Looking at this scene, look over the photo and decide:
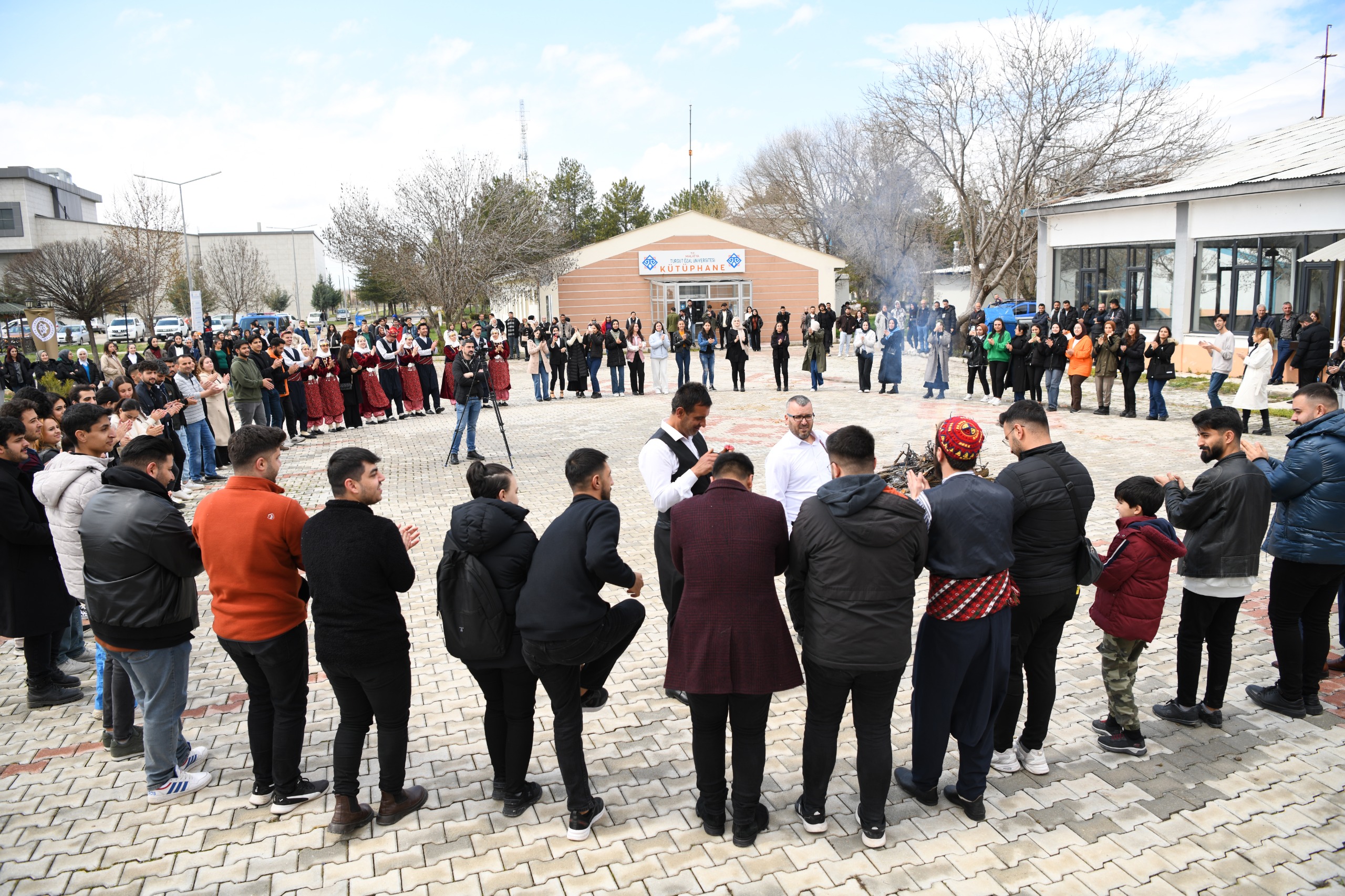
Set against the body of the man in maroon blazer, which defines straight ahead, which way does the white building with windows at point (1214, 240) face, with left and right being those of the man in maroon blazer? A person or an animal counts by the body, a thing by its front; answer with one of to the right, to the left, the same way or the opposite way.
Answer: to the left

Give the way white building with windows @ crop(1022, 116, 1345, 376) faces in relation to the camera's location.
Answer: facing the viewer and to the left of the viewer

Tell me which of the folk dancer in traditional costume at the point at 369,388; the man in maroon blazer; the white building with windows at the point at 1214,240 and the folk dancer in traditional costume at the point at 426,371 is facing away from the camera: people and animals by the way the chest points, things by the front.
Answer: the man in maroon blazer

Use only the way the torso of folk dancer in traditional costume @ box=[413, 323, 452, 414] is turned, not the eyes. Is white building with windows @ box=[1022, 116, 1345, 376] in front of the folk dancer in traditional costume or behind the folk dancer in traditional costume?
in front

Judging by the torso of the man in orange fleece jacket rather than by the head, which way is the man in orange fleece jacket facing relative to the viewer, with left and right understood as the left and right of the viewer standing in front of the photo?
facing away from the viewer and to the right of the viewer

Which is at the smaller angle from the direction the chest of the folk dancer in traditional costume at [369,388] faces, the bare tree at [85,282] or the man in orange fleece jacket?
the man in orange fleece jacket

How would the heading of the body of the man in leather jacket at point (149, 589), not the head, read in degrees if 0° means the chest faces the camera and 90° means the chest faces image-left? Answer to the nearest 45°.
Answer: approximately 225°

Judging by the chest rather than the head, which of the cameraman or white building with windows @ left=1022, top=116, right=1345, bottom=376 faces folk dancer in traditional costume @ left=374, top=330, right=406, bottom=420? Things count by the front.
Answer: the white building with windows

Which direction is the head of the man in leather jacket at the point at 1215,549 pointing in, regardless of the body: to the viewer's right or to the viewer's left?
to the viewer's left

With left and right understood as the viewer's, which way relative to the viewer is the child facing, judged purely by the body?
facing away from the viewer and to the left of the viewer

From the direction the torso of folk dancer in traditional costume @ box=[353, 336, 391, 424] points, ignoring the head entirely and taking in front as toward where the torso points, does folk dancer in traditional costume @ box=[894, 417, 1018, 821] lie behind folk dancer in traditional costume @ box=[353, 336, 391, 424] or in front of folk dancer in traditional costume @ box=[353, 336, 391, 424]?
in front

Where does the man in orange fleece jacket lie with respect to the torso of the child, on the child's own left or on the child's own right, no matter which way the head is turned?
on the child's own left

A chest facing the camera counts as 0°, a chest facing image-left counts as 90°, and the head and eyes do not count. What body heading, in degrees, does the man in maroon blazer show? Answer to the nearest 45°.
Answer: approximately 180°

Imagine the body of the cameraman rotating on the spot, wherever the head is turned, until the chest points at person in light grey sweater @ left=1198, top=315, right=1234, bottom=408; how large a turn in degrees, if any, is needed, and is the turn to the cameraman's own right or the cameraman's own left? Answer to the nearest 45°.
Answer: approximately 45° to the cameraman's own left
